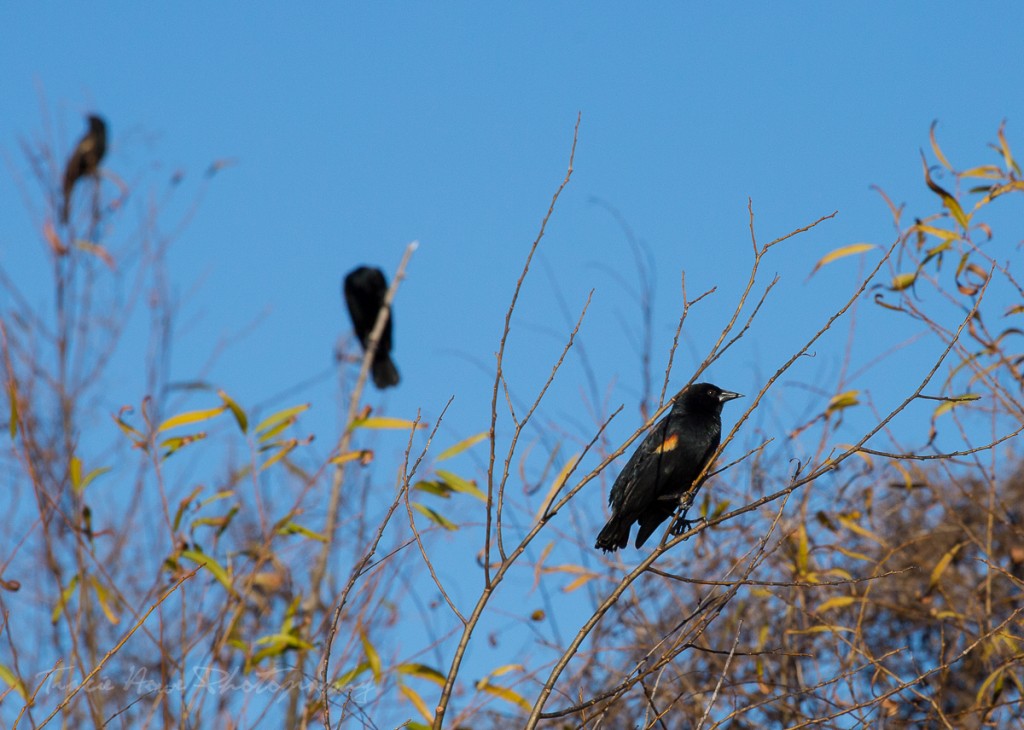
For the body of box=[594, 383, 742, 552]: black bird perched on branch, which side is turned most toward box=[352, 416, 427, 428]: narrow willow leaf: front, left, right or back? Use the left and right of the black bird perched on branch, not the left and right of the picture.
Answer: back

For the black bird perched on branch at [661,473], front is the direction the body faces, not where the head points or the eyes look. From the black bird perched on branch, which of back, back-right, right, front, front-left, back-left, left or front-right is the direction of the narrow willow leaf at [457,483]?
back

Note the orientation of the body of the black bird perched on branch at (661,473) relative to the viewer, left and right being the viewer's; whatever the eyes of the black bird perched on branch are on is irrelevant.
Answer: facing to the right of the viewer

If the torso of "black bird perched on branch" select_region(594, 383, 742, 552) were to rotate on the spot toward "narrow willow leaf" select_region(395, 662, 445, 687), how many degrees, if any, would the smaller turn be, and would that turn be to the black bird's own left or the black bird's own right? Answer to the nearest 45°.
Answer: approximately 180°

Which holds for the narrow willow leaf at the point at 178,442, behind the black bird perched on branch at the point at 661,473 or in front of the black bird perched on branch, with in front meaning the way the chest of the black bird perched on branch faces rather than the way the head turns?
behind

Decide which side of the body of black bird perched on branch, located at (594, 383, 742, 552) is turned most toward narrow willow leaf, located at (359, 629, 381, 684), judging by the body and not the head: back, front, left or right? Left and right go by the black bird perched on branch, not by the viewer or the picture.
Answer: back

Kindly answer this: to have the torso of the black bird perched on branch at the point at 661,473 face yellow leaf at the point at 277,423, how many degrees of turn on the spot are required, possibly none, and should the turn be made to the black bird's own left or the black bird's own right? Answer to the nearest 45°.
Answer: approximately 180°
